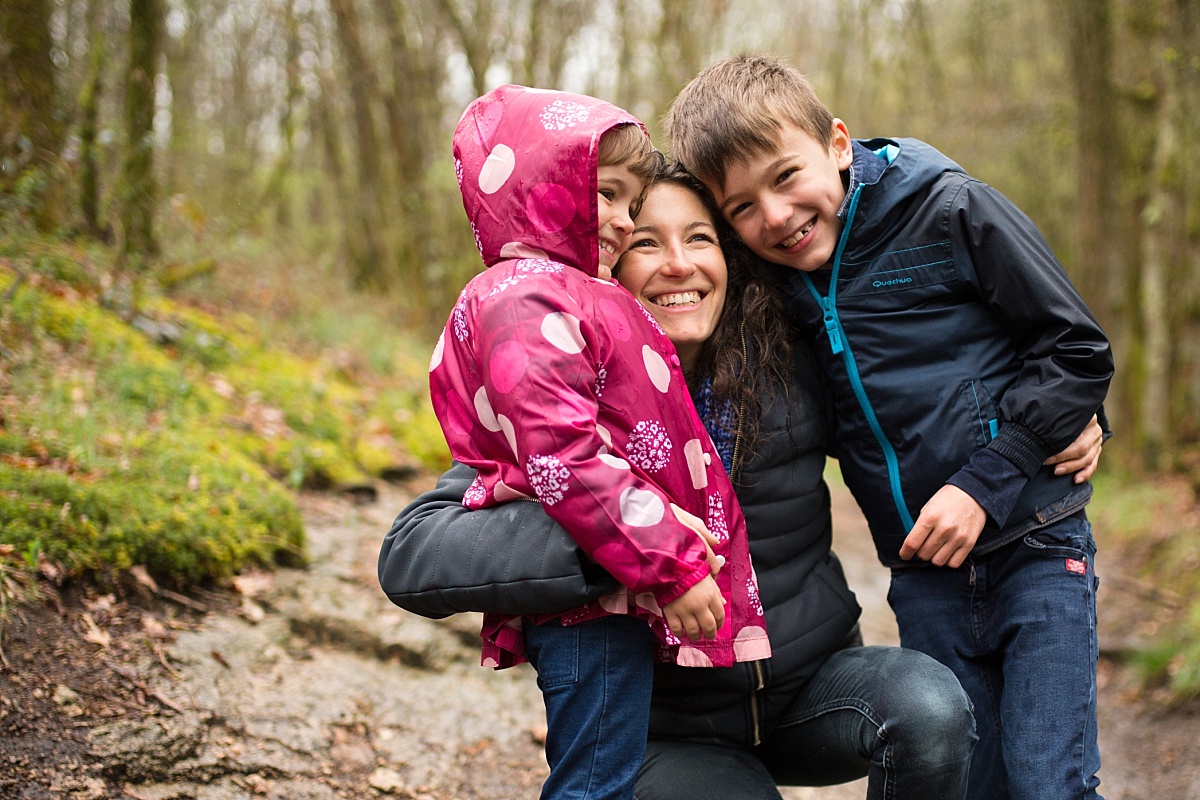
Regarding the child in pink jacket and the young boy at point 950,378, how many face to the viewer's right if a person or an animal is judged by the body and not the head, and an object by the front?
1

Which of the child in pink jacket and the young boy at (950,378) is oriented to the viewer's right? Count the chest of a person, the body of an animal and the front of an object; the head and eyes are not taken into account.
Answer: the child in pink jacket

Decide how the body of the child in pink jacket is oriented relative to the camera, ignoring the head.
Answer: to the viewer's right

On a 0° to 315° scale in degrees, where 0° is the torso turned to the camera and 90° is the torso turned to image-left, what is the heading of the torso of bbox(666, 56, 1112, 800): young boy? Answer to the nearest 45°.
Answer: approximately 45°

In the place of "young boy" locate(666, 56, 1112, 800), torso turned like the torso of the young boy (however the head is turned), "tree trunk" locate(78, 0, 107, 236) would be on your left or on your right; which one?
on your right

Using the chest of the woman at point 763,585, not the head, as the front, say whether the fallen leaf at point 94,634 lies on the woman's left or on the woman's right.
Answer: on the woman's right

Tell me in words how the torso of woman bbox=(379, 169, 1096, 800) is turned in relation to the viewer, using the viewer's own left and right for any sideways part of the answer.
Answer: facing the viewer

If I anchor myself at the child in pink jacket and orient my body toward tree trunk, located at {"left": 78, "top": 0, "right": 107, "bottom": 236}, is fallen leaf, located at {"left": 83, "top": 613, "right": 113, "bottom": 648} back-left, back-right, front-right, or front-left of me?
front-left
